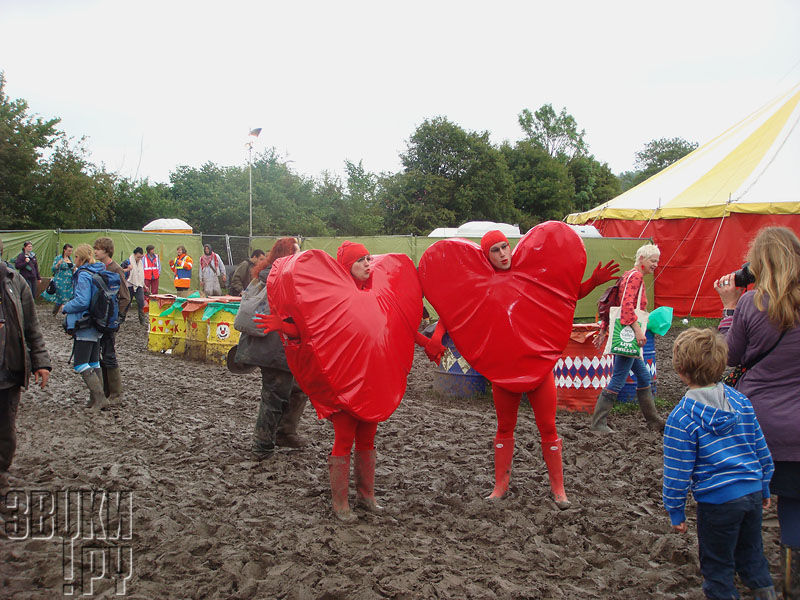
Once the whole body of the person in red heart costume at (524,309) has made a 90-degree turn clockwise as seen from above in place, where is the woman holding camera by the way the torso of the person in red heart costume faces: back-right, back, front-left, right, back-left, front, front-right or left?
back-left

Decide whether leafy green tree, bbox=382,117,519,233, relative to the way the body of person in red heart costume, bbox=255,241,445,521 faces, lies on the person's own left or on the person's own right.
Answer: on the person's own left

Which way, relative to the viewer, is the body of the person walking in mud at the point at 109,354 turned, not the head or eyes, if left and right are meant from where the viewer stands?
facing to the left of the viewer

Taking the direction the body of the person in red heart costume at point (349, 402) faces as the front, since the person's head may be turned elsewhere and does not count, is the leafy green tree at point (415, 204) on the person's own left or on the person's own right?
on the person's own left

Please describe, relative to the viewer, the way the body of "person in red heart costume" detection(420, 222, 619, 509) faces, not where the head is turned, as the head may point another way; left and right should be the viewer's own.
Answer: facing the viewer

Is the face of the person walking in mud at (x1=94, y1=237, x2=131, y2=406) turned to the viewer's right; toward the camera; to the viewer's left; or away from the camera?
to the viewer's left

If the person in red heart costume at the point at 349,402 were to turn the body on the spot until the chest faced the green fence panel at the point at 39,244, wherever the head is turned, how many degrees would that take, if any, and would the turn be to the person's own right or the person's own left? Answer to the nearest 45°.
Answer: approximately 180°

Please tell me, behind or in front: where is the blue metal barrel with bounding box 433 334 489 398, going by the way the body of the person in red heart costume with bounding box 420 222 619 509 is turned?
behind

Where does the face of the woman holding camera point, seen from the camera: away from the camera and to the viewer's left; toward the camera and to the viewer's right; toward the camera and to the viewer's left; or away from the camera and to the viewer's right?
away from the camera and to the viewer's left

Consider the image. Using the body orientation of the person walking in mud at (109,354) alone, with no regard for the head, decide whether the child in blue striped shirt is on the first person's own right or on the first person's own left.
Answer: on the first person's own left
